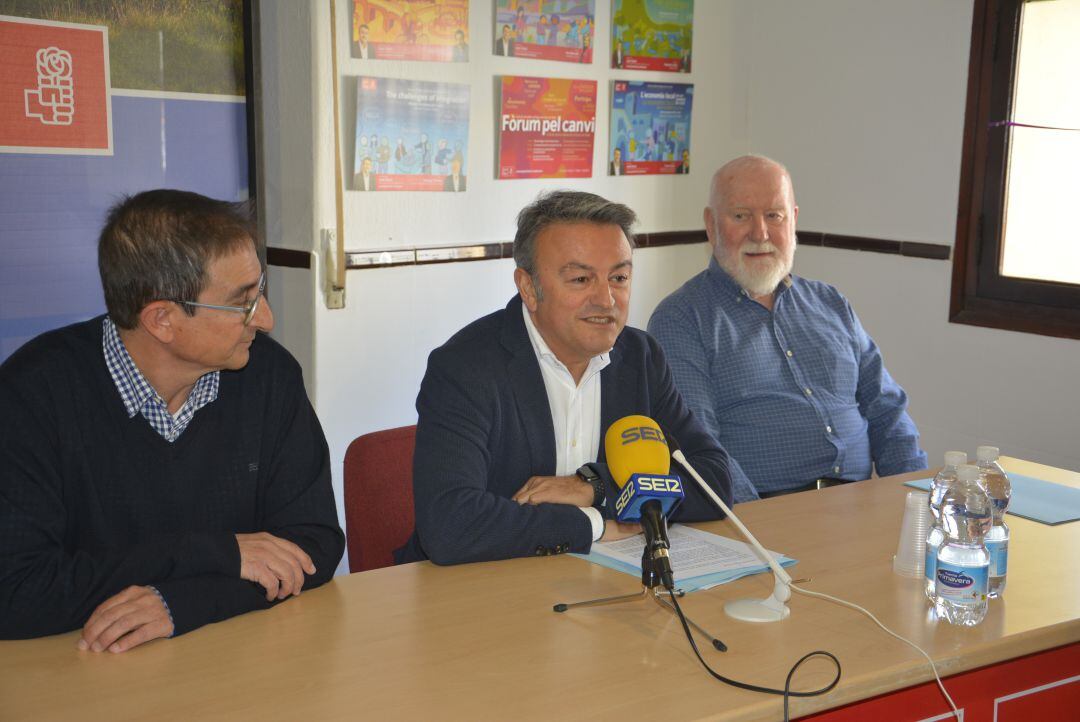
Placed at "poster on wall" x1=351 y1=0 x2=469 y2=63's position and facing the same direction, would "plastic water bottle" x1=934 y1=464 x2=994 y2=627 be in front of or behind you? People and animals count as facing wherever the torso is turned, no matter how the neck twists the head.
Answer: in front

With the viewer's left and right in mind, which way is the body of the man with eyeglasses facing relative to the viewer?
facing the viewer and to the right of the viewer

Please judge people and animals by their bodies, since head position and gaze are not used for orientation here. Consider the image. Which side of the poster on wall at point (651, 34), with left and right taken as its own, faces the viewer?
front

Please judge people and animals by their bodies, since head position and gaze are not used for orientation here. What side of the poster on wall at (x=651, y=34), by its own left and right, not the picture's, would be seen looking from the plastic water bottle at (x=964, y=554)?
front

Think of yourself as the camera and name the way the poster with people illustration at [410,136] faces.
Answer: facing the viewer

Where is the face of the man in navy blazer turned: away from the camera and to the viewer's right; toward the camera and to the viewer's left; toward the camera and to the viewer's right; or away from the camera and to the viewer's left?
toward the camera and to the viewer's right

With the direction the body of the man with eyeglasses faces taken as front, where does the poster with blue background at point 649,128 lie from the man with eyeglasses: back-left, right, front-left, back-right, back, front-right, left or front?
left

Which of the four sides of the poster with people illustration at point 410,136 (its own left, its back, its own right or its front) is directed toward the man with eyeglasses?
front

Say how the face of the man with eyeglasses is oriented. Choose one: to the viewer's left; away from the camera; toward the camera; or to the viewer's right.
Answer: to the viewer's right

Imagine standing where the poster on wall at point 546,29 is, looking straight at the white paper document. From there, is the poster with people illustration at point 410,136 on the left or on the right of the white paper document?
right

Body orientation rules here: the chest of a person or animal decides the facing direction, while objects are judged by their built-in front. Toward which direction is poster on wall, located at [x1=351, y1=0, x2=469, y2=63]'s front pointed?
toward the camera

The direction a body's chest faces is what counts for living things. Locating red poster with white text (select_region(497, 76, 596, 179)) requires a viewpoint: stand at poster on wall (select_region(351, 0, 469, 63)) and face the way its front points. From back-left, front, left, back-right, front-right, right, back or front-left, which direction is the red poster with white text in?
back-left

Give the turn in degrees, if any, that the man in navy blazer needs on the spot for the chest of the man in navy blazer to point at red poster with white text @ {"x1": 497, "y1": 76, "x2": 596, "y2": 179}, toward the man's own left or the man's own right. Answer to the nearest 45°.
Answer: approximately 135° to the man's own left

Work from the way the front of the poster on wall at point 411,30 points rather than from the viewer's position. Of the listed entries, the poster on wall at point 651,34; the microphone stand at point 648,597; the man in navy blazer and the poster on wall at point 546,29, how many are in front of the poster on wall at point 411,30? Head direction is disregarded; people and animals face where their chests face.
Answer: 2
